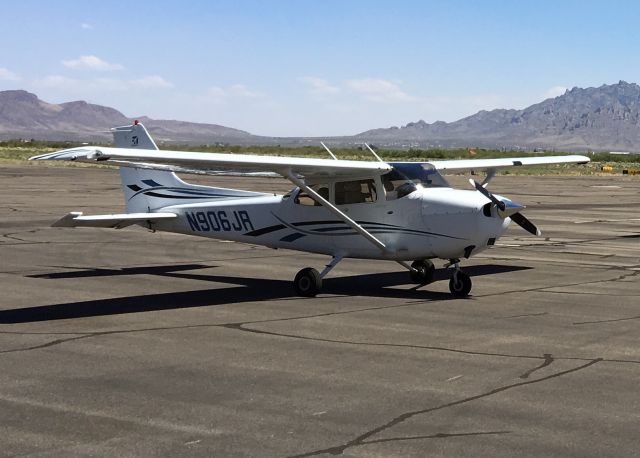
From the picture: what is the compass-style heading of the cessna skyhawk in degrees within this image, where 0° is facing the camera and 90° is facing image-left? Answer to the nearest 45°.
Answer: approximately 315°
